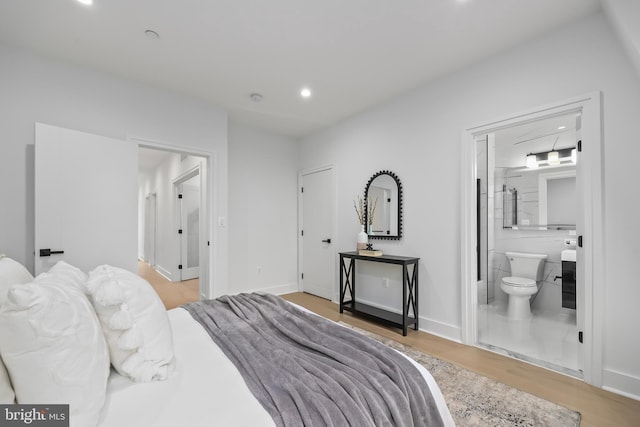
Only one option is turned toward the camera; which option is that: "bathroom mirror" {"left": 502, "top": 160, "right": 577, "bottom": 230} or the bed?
the bathroom mirror

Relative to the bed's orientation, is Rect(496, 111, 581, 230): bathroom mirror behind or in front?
in front

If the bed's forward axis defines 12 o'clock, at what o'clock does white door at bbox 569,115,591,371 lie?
The white door is roughly at 12 o'clock from the bed.

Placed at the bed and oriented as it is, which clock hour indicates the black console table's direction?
The black console table is roughly at 11 o'clock from the bed.

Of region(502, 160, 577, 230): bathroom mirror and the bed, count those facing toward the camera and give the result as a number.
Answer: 1

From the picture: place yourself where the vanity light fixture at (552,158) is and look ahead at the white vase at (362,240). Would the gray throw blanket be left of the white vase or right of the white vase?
left

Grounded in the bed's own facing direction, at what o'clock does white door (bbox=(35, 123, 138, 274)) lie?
The white door is roughly at 8 o'clock from the bed.

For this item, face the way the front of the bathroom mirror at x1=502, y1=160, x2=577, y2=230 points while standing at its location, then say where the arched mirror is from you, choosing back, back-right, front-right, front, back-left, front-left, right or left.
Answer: front-right

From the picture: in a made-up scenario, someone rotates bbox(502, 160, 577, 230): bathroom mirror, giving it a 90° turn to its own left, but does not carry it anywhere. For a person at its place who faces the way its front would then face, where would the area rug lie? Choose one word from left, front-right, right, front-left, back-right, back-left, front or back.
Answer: right

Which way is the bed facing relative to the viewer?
to the viewer's right

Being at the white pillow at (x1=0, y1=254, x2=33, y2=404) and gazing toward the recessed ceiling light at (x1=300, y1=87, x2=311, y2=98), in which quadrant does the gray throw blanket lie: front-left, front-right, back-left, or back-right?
front-right

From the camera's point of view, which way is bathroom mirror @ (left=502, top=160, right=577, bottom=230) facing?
toward the camera
